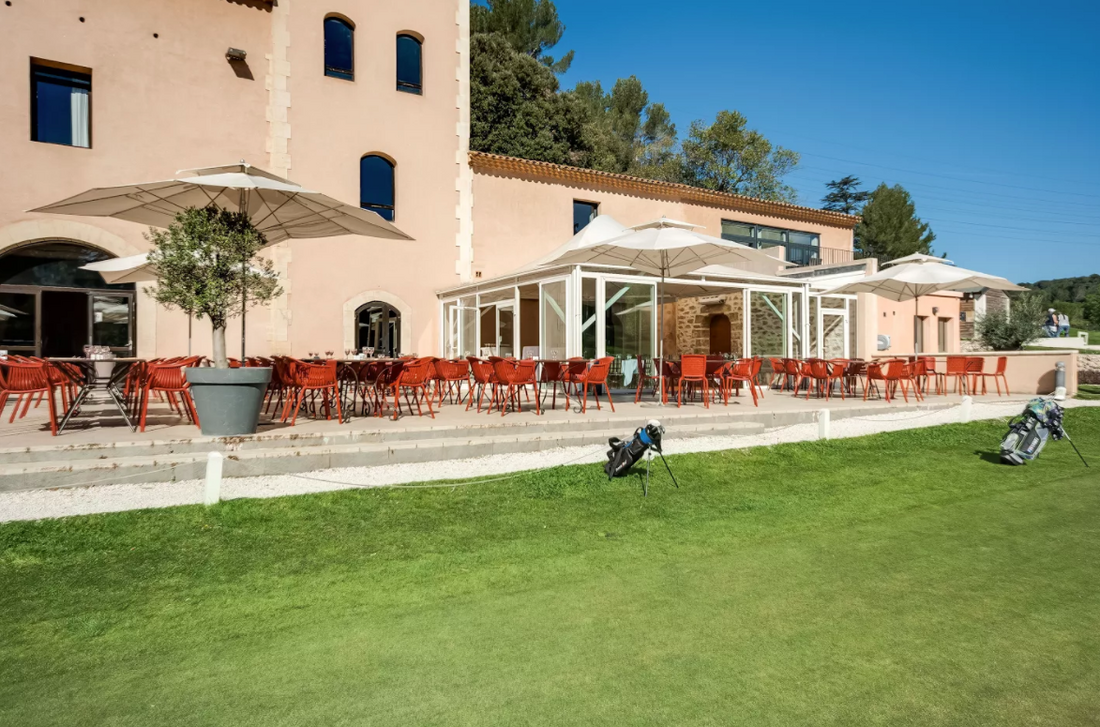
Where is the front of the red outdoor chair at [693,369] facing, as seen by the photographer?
facing away from the viewer

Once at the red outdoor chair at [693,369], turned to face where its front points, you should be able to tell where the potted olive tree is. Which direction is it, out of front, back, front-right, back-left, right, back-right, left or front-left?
back-left

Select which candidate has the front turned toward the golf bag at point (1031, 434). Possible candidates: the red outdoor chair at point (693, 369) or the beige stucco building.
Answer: the beige stucco building

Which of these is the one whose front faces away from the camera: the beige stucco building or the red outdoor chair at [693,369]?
the red outdoor chair

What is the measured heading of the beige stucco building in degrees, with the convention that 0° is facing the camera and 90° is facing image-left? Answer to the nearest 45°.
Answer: approximately 315°

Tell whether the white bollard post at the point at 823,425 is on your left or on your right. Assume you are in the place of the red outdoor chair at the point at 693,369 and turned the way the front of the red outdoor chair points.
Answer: on your right

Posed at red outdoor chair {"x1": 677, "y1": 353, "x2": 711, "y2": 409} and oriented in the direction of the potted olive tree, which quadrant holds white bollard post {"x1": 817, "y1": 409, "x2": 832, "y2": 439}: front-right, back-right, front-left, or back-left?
back-left

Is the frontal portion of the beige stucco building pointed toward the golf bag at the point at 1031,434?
yes

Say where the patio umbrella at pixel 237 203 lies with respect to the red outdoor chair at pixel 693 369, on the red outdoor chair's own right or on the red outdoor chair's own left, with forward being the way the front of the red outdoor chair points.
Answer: on the red outdoor chair's own left

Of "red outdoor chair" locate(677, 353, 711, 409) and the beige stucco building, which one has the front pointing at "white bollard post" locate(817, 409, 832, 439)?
the beige stucco building

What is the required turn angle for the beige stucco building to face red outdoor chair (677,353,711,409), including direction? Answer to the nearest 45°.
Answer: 0° — it already faces it

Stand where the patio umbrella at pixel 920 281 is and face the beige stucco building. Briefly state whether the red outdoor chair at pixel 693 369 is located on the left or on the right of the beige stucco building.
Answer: left
